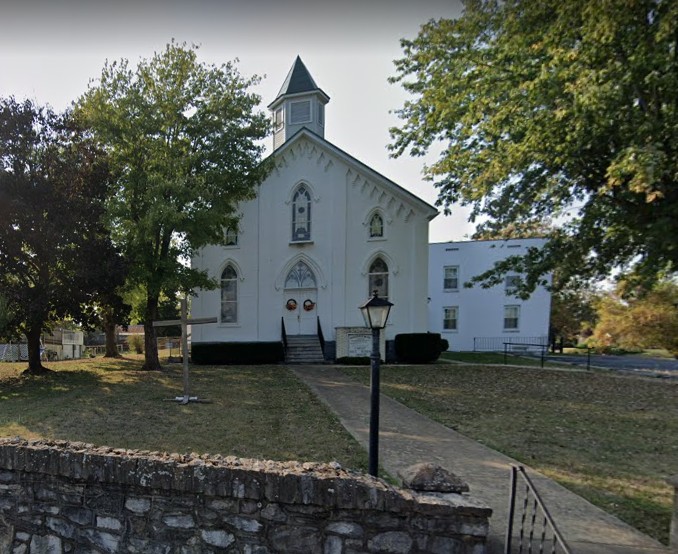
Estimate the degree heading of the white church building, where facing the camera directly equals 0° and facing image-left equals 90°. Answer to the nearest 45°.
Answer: approximately 0°

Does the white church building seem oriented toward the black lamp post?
yes

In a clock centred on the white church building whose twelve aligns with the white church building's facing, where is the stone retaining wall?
The stone retaining wall is roughly at 12 o'clock from the white church building.

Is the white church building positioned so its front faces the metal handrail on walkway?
yes
